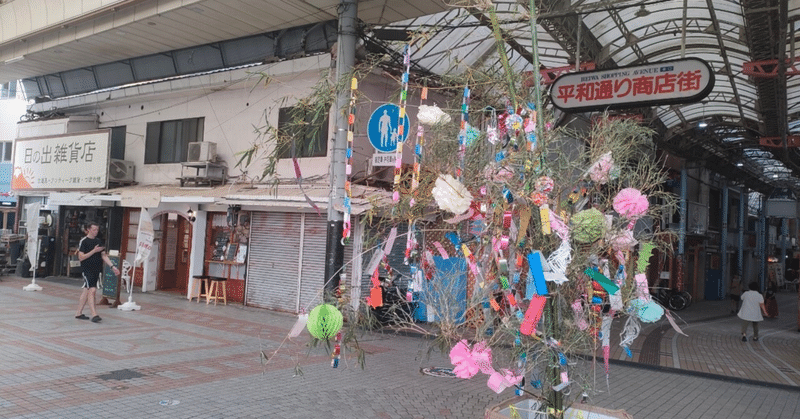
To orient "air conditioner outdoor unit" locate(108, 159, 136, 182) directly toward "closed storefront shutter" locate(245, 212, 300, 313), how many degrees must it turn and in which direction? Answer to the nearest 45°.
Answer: approximately 45° to its left

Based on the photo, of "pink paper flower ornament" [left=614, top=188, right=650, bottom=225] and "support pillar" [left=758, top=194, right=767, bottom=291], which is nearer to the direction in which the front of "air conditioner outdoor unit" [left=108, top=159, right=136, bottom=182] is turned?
the pink paper flower ornament

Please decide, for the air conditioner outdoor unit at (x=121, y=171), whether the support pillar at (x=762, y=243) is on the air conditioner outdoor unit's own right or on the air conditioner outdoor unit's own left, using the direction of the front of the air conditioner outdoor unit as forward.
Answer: on the air conditioner outdoor unit's own left

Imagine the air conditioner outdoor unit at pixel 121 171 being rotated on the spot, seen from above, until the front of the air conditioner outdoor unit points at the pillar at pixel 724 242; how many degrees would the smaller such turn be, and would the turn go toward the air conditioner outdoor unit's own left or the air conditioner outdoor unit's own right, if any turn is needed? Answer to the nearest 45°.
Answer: approximately 90° to the air conditioner outdoor unit's own left

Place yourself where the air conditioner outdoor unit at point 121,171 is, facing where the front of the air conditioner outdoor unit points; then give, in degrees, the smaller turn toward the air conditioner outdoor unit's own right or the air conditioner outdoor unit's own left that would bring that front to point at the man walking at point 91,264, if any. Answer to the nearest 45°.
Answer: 0° — it already faces them

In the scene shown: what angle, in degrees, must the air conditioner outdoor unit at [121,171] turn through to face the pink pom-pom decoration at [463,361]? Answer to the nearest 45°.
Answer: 0° — it already faces it

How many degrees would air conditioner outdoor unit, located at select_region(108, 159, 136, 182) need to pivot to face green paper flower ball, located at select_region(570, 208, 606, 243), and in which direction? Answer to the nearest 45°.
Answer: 0° — it already faces it

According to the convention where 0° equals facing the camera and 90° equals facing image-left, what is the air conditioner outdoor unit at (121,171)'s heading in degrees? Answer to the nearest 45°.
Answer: approximately 0°
